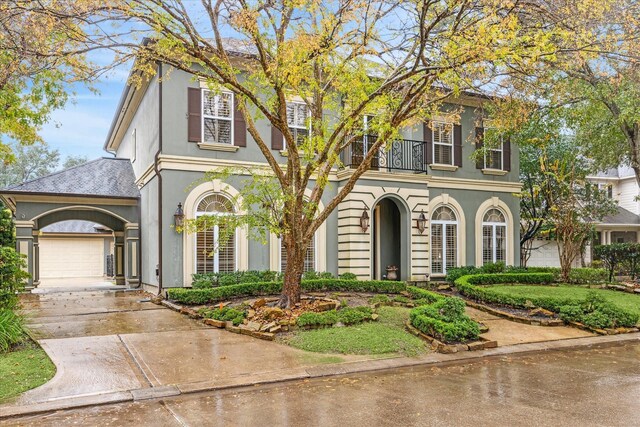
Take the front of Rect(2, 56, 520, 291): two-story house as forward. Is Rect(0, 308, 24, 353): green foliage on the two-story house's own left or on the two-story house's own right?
on the two-story house's own right

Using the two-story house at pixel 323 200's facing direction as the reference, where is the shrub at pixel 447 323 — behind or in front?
in front

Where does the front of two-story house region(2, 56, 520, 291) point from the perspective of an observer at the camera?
facing the viewer and to the right of the viewer

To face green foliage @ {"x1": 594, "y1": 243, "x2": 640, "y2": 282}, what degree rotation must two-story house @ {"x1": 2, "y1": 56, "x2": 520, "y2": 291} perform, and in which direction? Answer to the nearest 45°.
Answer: approximately 45° to its left

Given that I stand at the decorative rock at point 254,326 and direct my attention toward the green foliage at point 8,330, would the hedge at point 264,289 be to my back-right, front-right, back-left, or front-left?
back-right

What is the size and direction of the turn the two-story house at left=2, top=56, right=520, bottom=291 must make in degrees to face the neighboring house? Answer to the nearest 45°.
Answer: approximately 90° to its left
